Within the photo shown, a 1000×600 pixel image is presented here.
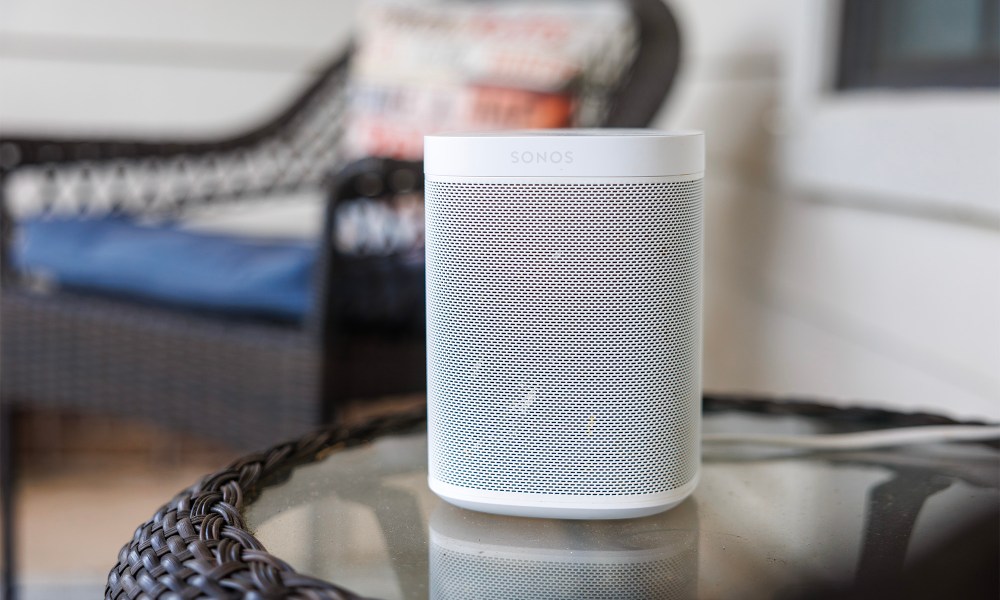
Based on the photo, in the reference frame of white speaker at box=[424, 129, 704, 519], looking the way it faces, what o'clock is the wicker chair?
The wicker chair is roughly at 5 o'clock from the white speaker.

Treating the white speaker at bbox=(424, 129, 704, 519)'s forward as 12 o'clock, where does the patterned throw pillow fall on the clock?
The patterned throw pillow is roughly at 6 o'clock from the white speaker.

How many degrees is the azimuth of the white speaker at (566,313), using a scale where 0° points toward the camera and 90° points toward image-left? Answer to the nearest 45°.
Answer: approximately 0°

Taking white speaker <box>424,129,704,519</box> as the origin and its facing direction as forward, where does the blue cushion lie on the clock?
The blue cushion is roughly at 5 o'clock from the white speaker.
